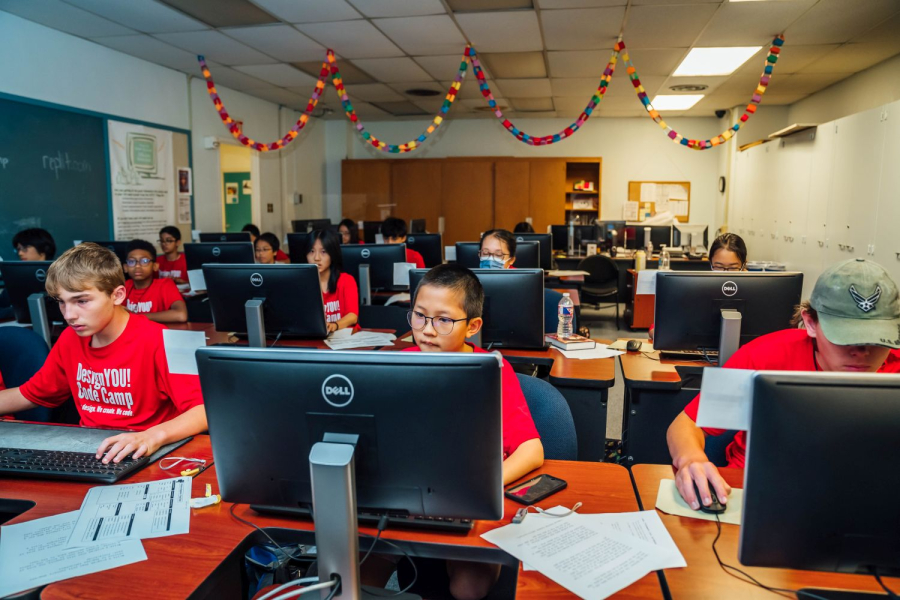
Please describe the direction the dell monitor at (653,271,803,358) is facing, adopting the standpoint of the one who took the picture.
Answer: facing away from the viewer

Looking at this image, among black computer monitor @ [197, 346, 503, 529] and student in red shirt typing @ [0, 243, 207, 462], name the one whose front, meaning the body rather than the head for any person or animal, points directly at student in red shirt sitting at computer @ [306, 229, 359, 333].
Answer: the black computer monitor

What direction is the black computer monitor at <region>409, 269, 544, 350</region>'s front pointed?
away from the camera

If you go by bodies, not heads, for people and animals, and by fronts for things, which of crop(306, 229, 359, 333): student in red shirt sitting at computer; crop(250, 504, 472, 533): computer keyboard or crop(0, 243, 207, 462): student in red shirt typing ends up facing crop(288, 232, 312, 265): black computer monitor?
the computer keyboard

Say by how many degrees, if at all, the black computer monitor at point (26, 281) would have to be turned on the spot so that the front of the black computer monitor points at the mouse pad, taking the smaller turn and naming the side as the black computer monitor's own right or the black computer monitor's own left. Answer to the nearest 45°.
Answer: approximately 180°

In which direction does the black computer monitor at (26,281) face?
away from the camera

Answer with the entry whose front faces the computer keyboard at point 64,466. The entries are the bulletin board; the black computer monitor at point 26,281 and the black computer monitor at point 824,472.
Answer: the bulletin board

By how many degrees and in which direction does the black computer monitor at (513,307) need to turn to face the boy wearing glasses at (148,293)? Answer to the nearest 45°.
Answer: approximately 45° to its left

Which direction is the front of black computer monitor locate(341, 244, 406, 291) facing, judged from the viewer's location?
facing away from the viewer

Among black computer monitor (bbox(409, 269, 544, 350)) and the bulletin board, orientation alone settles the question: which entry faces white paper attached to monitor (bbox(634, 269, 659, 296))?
the bulletin board

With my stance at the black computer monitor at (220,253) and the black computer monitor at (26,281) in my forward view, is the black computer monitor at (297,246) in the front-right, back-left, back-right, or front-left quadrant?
back-right

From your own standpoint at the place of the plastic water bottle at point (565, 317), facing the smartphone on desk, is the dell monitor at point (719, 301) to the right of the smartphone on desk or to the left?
left
